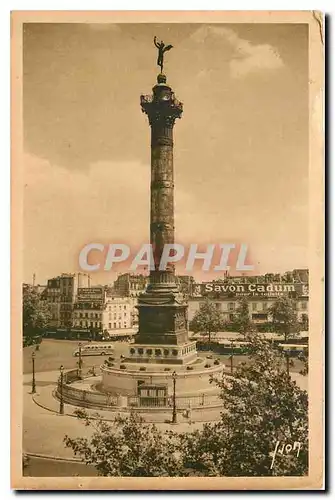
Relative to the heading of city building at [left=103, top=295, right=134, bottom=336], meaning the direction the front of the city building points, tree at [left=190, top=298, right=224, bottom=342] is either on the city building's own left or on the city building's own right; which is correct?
on the city building's own left

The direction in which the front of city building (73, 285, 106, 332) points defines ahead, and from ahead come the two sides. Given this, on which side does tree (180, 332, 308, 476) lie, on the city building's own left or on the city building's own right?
on the city building's own left

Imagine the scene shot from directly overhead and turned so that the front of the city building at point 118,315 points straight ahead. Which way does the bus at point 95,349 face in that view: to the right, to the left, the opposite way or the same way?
to the right

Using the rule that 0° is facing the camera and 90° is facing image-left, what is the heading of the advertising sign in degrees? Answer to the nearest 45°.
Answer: approximately 0°

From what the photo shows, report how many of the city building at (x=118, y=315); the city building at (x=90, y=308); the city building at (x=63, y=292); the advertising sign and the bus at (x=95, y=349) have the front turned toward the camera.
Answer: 4

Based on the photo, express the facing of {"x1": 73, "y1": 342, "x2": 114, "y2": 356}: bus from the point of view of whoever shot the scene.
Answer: facing to the left of the viewer

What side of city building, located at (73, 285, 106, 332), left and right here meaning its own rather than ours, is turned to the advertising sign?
left
